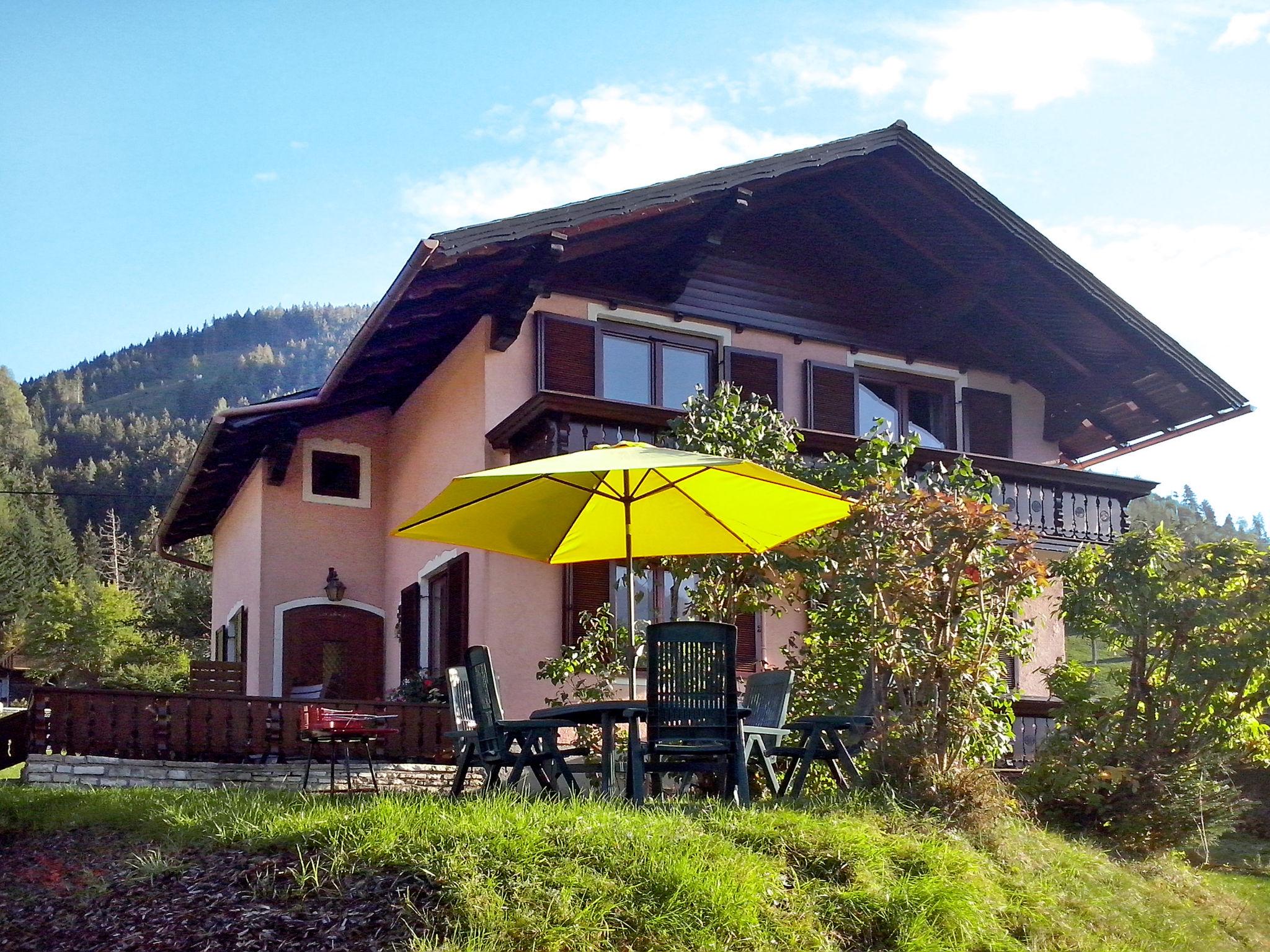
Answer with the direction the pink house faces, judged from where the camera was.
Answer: facing the viewer and to the right of the viewer

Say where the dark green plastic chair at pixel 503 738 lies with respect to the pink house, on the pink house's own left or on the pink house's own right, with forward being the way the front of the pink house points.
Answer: on the pink house's own right

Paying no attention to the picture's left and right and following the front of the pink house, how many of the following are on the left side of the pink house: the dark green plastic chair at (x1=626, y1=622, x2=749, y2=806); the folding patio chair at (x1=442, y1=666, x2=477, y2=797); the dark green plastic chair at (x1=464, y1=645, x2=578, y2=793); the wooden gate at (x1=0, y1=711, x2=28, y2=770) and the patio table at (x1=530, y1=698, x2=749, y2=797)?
0

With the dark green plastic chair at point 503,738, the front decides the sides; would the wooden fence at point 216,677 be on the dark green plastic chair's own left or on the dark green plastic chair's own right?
on the dark green plastic chair's own left

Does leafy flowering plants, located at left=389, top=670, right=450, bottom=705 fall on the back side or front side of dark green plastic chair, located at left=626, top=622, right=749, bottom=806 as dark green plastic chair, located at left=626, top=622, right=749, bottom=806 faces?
on the front side

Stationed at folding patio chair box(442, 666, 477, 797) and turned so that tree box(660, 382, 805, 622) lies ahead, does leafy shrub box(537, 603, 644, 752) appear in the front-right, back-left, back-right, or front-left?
front-left

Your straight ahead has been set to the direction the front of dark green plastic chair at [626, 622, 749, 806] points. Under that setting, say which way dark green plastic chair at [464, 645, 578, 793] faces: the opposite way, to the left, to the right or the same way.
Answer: to the right

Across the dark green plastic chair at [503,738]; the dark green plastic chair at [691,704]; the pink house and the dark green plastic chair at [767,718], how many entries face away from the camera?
1

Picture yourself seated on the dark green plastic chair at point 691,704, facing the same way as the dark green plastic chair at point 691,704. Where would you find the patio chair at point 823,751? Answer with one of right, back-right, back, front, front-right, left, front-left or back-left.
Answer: front-right

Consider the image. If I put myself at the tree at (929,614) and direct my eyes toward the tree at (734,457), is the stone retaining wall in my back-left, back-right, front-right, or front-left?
front-left

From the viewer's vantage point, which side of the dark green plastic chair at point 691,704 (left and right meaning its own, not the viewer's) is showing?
back

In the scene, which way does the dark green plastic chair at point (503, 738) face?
to the viewer's right

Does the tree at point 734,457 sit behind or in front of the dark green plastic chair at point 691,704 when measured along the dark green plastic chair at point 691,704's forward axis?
in front

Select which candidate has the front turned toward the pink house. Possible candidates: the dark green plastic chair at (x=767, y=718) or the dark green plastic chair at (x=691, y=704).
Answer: the dark green plastic chair at (x=691, y=704)

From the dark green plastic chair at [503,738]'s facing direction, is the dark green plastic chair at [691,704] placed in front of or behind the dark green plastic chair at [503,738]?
in front

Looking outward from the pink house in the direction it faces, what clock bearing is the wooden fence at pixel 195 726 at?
The wooden fence is roughly at 3 o'clock from the pink house.
